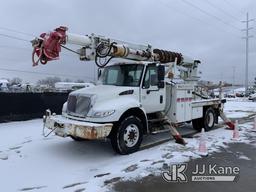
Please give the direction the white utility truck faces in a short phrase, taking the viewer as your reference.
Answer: facing the viewer and to the left of the viewer
